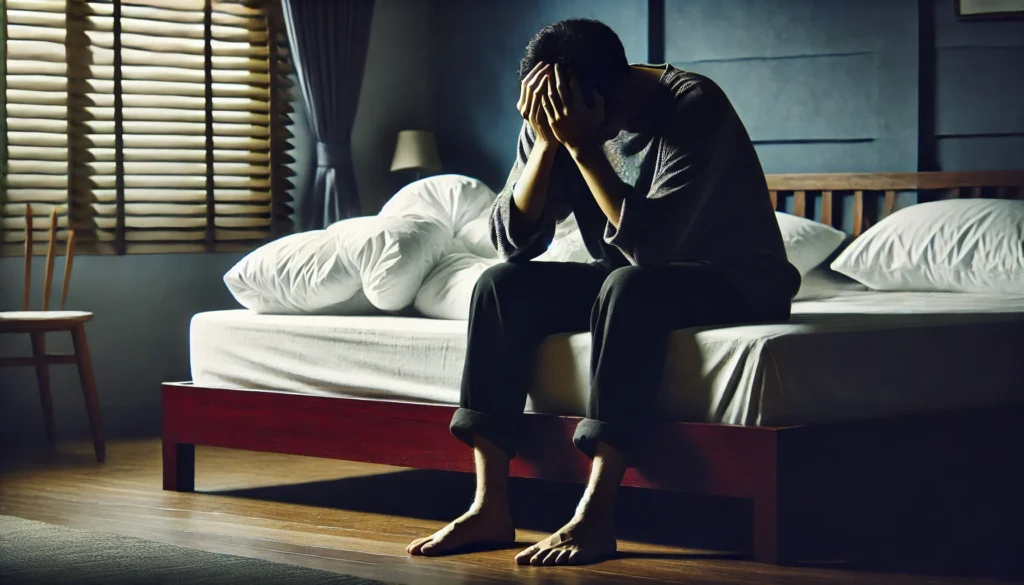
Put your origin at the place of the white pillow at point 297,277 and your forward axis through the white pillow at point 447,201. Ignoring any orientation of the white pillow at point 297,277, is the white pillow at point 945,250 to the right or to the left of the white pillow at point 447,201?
right

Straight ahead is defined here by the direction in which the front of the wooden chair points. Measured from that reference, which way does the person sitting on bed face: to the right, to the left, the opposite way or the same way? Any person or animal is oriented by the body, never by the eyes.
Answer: to the right

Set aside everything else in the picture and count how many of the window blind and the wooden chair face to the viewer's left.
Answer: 0

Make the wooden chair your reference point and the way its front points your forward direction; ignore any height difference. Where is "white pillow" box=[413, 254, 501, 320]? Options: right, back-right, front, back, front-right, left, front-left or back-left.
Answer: front

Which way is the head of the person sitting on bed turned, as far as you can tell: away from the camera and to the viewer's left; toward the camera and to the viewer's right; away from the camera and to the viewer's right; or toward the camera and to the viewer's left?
toward the camera and to the viewer's left

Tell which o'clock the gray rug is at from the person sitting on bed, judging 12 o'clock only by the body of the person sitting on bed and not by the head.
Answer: The gray rug is roughly at 1 o'clock from the person sitting on bed.

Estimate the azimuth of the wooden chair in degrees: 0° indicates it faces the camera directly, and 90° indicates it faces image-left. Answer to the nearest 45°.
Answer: approximately 315°

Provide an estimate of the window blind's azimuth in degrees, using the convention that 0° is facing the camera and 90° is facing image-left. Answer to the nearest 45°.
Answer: approximately 0°

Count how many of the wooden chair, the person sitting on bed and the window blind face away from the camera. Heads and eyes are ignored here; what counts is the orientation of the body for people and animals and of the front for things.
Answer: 0

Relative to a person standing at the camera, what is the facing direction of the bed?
facing the viewer and to the left of the viewer

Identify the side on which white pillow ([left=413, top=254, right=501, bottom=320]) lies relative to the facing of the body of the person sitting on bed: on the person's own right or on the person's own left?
on the person's own right

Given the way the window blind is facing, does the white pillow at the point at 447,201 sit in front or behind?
in front

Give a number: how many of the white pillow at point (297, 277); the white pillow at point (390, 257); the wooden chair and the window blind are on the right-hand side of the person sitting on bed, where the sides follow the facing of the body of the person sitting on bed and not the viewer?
4

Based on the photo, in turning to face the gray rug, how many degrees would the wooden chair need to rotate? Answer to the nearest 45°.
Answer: approximately 45° to its right

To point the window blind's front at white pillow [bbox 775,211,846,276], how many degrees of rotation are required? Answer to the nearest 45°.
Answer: approximately 45° to its left
